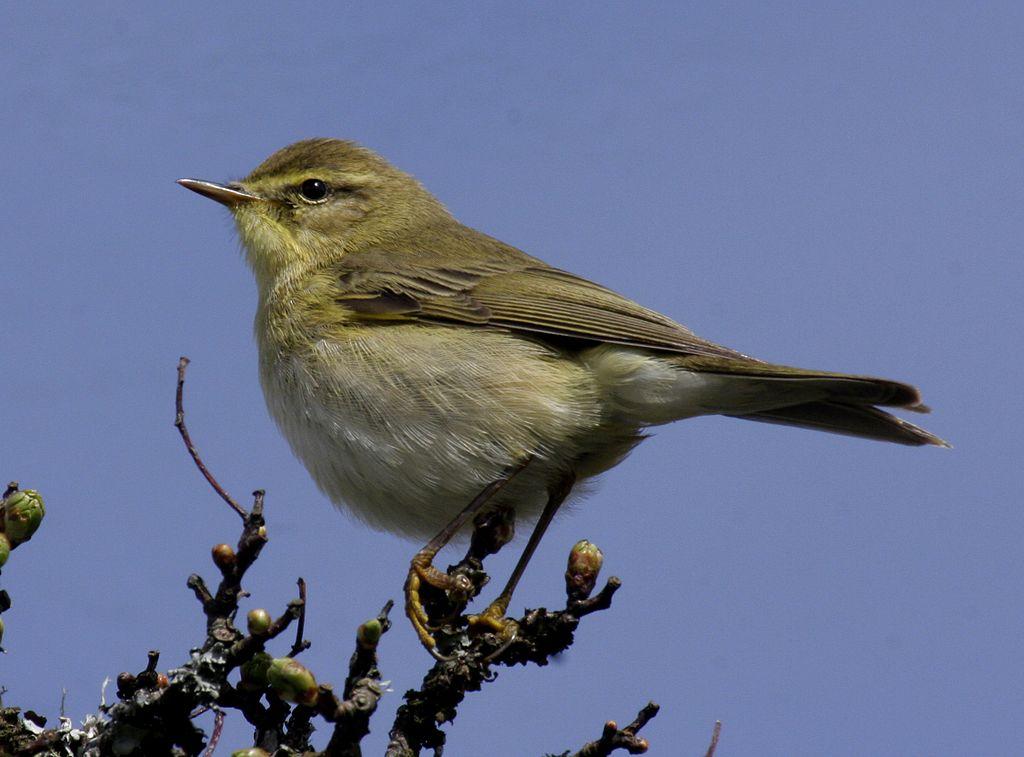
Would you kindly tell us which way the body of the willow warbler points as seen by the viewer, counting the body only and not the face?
to the viewer's left
